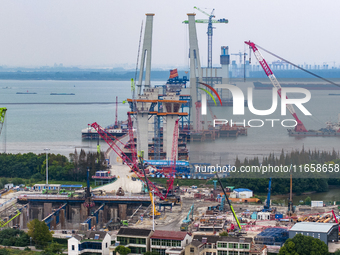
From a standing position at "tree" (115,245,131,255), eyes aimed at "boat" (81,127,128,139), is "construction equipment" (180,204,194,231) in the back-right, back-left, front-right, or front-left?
front-right

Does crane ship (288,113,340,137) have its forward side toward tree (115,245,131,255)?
no

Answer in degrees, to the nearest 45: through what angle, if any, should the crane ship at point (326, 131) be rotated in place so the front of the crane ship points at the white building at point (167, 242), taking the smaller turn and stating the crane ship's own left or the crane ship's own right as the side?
approximately 90° to the crane ship's own left

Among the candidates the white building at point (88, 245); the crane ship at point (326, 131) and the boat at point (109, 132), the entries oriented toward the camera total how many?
1

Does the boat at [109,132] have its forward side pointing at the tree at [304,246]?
no

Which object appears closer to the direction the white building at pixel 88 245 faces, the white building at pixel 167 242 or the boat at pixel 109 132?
the white building

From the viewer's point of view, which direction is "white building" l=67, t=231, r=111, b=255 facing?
toward the camera

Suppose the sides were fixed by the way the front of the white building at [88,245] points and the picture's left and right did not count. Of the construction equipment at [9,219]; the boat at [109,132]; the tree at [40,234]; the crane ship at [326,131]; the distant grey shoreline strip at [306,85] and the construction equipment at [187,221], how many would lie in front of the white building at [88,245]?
0

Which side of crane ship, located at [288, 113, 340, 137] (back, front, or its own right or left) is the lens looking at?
left

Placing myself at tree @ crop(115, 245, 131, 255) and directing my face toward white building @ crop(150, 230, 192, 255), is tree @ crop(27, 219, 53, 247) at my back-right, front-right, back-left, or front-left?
back-left

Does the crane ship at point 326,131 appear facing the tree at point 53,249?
no

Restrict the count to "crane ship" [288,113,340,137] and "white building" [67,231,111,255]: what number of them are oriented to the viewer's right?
0
